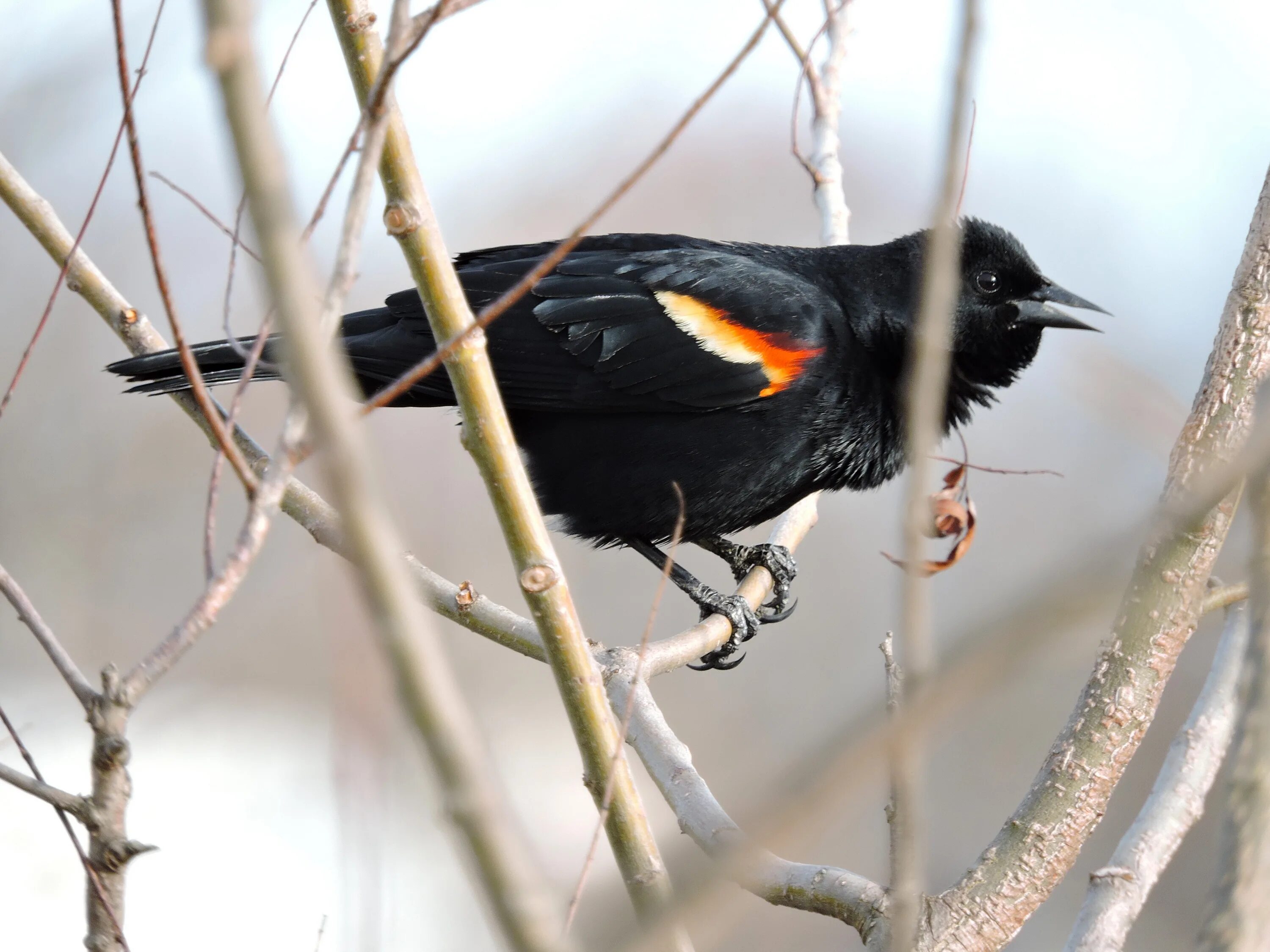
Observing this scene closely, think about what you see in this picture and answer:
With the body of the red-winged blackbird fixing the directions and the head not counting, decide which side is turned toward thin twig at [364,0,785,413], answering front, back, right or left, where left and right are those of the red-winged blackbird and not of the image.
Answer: right

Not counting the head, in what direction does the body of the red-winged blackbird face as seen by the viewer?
to the viewer's right

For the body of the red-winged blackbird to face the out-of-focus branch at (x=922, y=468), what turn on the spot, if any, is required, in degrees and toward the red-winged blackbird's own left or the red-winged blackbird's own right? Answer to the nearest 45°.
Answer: approximately 90° to the red-winged blackbird's own right

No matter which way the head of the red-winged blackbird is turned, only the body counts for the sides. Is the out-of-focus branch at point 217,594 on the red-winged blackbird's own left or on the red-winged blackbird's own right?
on the red-winged blackbird's own right
